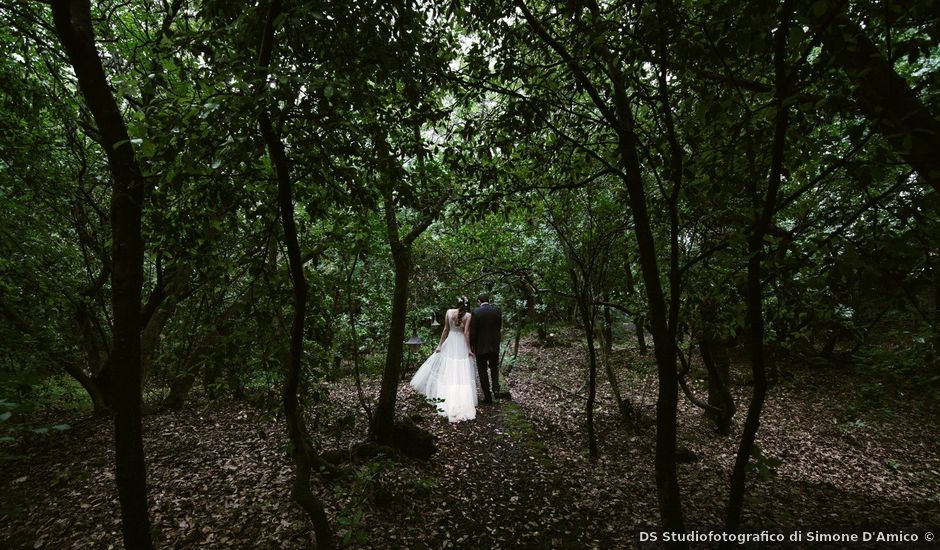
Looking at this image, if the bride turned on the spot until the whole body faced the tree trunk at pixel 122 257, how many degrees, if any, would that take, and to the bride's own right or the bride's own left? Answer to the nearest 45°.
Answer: approximately 180°

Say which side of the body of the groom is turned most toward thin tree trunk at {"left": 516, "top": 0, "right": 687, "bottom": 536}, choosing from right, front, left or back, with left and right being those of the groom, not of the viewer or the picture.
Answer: back

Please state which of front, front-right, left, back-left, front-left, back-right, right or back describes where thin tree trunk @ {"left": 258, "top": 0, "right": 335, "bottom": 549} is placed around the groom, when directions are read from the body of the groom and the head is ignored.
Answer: back

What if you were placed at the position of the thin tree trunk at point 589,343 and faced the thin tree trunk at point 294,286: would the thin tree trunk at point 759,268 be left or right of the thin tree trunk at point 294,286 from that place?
left

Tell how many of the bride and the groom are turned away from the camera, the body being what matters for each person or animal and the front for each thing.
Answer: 2

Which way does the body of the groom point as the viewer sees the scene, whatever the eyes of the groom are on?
away from the camera

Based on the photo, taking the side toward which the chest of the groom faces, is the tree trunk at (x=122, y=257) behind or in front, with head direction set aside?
behind

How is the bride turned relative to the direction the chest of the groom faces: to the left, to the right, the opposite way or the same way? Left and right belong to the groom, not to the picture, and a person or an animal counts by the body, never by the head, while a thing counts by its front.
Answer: the same way

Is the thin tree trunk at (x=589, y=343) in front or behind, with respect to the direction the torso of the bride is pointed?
behind

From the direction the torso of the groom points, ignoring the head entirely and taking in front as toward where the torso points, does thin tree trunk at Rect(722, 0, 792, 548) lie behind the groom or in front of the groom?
behind

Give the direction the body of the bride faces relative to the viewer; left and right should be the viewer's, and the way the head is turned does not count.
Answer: facing away from the viewer
